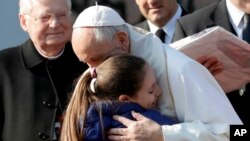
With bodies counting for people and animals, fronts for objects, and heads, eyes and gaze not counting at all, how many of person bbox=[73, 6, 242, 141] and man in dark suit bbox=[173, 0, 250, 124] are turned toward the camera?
1

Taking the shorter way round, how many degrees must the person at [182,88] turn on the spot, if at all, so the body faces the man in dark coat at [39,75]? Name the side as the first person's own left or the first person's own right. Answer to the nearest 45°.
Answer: approximately 45° to the first person's own right

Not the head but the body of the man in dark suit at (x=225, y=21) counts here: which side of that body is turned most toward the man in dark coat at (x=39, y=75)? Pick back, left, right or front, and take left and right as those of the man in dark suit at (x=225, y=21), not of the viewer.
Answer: right

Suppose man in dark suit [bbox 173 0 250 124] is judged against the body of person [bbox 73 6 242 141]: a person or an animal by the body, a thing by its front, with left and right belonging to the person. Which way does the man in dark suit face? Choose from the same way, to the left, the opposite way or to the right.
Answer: to the left

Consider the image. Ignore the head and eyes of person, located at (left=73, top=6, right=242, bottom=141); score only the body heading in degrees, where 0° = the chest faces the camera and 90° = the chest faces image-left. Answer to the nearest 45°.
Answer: approximately 90°

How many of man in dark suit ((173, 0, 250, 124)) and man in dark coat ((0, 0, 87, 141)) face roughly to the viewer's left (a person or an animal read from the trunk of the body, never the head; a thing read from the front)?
0

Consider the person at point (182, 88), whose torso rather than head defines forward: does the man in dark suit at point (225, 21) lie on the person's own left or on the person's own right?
on the person's own right

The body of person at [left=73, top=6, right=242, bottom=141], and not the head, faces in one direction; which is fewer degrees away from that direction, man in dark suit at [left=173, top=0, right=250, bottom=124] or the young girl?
the young girl

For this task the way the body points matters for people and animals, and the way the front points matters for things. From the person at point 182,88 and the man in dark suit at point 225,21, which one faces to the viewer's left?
the person
